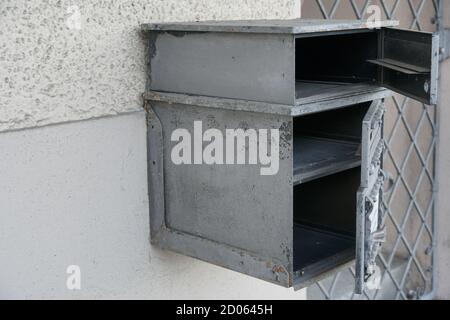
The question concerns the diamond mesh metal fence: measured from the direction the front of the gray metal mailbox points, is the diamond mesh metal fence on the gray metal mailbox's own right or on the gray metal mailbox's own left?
on the gray metal mailbox's own left

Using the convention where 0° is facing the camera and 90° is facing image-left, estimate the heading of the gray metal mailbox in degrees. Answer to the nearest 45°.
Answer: approximately 315°
